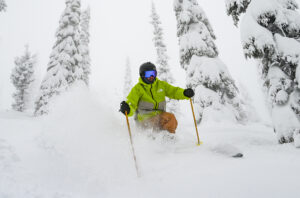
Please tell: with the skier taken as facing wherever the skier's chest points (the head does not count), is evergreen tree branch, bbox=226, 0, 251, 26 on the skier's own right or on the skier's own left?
on the skier's own left

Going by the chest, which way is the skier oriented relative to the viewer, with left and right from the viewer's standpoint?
facing the viewer and to the right of the viewer

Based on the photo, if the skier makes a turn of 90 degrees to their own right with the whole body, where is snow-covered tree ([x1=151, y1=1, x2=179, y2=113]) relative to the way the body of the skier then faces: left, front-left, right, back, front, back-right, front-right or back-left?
back-right

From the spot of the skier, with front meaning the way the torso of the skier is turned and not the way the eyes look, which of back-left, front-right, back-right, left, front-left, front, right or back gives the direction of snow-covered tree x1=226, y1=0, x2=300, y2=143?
front-left

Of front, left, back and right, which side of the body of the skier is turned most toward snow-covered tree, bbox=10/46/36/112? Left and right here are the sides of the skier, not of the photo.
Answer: back

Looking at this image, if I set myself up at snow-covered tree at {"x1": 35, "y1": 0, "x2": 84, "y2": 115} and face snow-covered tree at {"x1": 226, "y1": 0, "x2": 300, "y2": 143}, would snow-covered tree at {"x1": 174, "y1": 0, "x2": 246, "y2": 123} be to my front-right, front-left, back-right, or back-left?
front-left

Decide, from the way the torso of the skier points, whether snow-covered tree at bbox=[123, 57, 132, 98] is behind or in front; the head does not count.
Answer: behind
